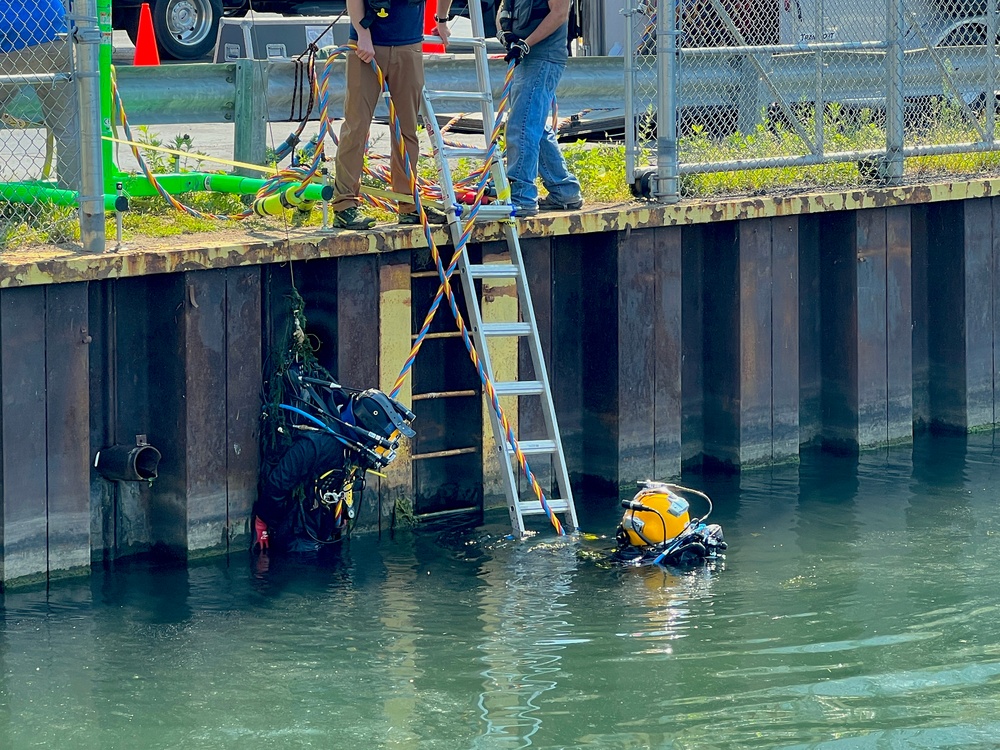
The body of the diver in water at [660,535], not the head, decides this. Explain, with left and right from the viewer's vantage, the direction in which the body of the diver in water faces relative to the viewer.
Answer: facing away from the viewer and to the left of the viewer

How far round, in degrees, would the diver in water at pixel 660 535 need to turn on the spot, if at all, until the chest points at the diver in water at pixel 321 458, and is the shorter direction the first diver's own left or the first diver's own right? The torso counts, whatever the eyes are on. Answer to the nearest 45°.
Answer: approximately 45° to the first diver's own left
